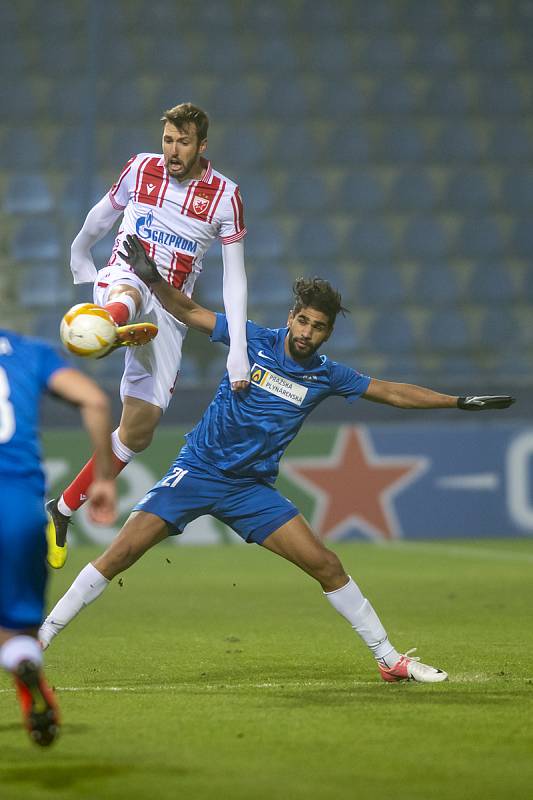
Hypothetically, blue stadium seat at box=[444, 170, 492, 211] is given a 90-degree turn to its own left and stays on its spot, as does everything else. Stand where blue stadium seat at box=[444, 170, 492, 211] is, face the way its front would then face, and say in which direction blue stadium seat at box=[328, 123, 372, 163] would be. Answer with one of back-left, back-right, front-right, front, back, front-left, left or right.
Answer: back

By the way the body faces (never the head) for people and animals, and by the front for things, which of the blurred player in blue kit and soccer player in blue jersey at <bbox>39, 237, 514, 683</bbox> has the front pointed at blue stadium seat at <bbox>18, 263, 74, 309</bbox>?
the blurred player in blue kit

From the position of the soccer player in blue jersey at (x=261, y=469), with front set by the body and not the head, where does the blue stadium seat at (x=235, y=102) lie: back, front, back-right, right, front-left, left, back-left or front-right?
back

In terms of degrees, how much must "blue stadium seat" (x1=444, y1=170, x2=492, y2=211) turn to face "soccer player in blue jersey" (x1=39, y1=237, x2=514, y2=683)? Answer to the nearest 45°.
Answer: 0° — it already faces them

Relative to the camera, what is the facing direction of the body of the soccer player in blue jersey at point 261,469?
toward the camera

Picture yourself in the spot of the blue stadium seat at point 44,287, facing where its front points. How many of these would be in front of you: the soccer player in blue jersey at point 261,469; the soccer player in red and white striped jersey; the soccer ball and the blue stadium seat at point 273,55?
3

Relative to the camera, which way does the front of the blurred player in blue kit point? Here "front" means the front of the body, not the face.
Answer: away from the camera

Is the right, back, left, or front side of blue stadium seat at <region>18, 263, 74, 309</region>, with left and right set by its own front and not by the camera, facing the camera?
front

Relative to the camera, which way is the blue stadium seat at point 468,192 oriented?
toward the camera
